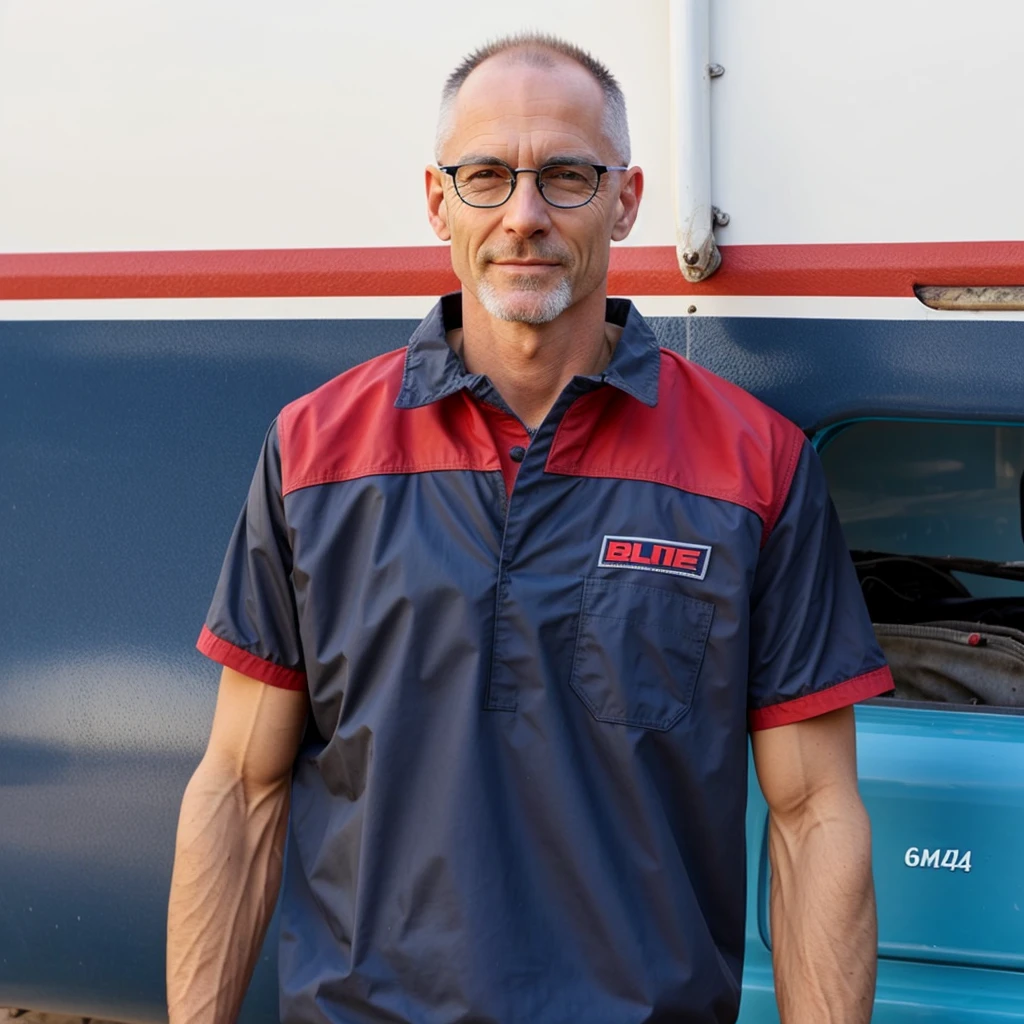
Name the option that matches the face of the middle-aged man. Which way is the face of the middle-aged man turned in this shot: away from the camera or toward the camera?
toward the camera

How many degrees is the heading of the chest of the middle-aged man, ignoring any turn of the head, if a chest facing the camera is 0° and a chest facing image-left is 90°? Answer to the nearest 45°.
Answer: approximately 0°
